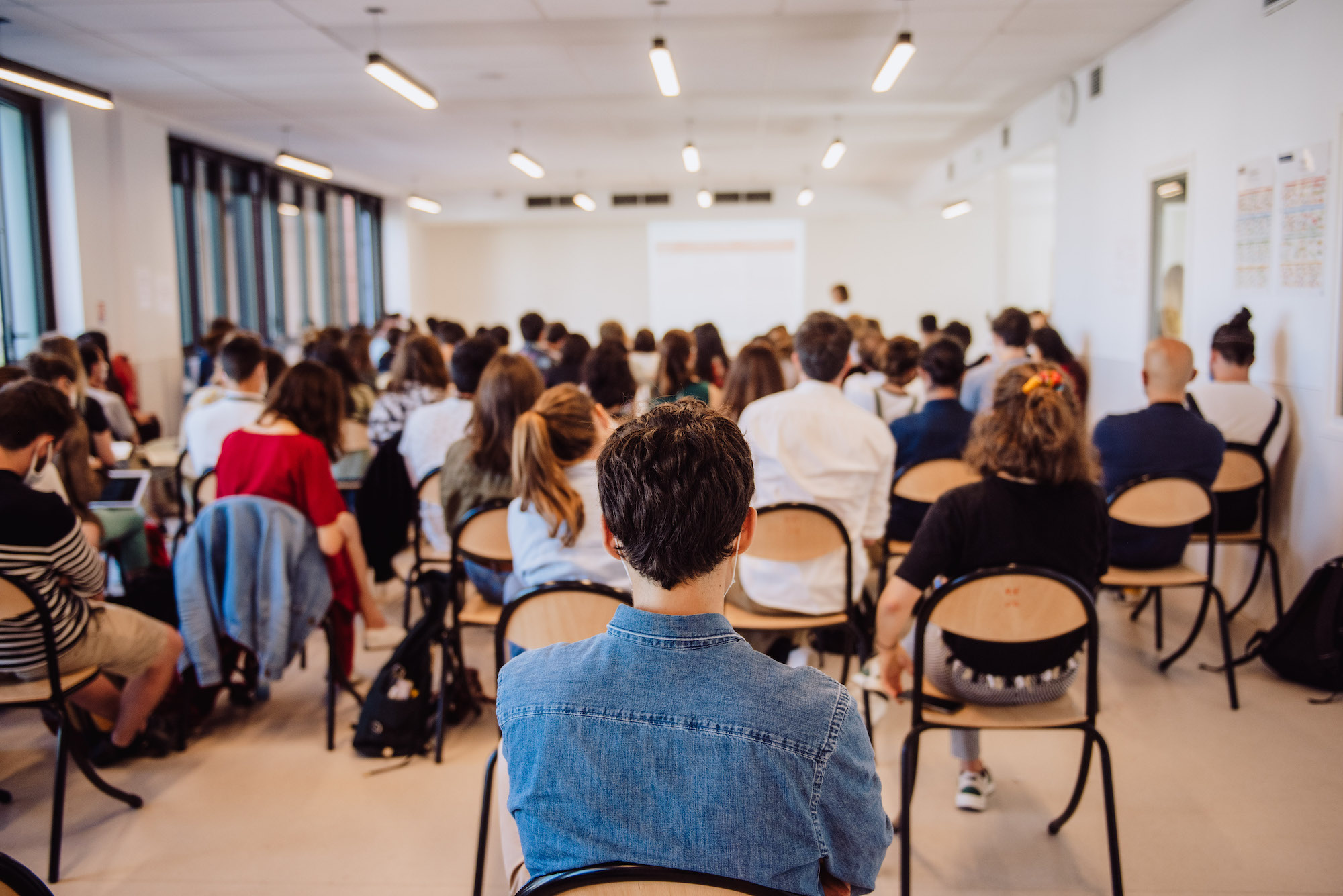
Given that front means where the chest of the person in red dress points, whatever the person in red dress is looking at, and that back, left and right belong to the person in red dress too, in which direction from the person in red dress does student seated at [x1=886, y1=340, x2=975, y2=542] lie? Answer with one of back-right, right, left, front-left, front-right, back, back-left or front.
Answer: front-right

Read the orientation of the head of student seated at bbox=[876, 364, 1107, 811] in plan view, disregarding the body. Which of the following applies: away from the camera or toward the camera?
away from the camera

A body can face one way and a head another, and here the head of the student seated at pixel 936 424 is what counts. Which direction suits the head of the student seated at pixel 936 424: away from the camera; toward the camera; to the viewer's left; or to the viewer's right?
away from the camera

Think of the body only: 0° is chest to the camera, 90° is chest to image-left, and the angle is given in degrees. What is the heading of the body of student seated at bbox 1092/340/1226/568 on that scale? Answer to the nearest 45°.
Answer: approximately 180°

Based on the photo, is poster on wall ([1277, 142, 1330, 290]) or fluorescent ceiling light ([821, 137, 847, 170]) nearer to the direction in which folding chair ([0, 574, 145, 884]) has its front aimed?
the fluorescent ceiling light

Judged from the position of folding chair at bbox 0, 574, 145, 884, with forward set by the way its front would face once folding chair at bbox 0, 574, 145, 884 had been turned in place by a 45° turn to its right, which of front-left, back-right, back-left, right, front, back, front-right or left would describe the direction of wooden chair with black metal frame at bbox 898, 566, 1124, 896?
front-right

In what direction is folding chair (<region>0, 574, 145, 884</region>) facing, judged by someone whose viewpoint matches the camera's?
facing away from the viewer and to the right of the viewer

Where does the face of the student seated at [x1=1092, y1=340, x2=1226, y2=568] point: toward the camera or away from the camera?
away from the camera

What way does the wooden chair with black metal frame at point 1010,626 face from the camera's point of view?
away from the camera

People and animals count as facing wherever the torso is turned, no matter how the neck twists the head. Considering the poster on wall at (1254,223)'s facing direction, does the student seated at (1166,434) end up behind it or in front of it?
in front

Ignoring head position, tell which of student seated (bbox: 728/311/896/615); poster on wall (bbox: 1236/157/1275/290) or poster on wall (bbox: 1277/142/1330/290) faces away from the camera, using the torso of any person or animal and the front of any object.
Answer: the student seated

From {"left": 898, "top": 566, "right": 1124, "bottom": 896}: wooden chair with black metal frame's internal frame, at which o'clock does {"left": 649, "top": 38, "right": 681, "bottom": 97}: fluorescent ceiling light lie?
The fluorescent ceiling light is roughly at 11 o'clock from the wooden chair with black metal frame.

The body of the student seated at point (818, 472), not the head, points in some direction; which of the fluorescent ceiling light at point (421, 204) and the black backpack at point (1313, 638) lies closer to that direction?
the fluorescent ceiling light

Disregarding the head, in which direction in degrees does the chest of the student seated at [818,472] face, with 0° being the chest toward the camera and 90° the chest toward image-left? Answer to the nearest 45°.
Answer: approximately 180°

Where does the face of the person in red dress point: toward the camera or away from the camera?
away from the camera
